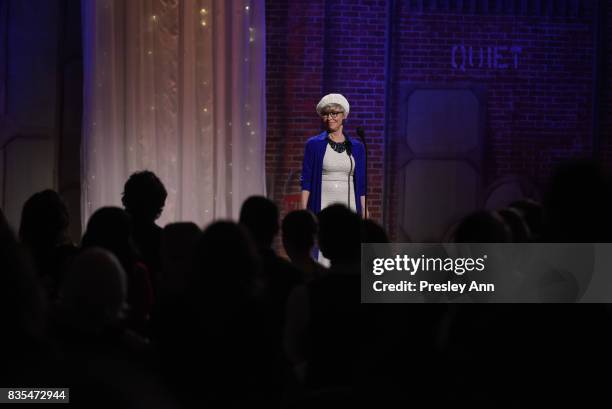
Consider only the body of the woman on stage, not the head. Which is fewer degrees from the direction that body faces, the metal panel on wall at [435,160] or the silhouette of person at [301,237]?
the silhouette of person

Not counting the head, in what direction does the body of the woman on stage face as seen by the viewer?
toward the camera

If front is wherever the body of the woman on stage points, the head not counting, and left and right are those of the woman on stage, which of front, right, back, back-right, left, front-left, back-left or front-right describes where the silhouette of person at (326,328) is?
front

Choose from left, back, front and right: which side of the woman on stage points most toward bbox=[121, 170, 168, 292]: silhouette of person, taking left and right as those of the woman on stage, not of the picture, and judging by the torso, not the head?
front

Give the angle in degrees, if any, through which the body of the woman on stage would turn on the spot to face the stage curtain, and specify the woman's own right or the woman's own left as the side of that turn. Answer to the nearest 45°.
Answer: approximately 135° to the woman's own right

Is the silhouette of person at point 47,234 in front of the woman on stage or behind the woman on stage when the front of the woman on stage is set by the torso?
in front

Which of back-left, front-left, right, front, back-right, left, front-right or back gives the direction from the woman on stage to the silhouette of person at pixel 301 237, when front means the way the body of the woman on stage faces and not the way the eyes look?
front

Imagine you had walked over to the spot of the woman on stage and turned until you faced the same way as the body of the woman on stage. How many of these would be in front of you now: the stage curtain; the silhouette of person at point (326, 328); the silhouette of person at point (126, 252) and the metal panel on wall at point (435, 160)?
2

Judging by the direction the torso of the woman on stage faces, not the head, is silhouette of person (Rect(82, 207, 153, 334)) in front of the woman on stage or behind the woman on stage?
in front

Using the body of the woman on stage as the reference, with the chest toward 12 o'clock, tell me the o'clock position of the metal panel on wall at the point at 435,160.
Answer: The metal panel on wall is roughly at 7 o'clock from the woman on stage.
